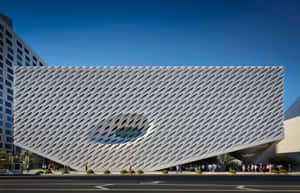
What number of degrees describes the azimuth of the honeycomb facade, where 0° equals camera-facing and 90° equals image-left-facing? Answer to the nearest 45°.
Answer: approximately 0°
